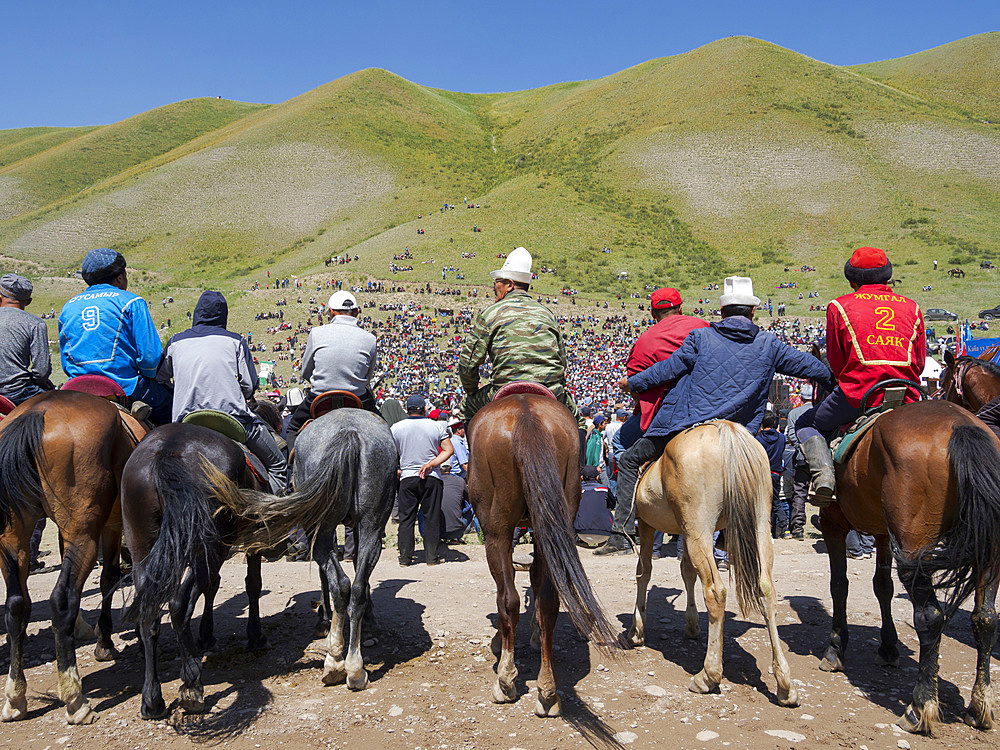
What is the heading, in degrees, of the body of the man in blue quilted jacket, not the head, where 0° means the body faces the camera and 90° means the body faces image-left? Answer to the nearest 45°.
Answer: approximately 180°

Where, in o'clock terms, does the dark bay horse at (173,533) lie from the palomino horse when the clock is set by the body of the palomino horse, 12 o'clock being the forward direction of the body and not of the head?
The dark bay horse is roughly at 10 o'clock from the palomino horse.

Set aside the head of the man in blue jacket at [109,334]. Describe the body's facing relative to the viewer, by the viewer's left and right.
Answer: facing away from the viewer and to the right of the viewer

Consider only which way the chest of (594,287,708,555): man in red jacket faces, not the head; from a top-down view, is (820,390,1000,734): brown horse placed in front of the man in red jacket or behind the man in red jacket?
behind

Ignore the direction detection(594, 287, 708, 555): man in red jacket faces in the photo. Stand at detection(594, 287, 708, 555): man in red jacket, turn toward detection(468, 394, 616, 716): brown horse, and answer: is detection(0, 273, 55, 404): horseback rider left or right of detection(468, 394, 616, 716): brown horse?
right

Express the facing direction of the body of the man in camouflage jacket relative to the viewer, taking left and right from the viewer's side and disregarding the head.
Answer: facing away from the viewer

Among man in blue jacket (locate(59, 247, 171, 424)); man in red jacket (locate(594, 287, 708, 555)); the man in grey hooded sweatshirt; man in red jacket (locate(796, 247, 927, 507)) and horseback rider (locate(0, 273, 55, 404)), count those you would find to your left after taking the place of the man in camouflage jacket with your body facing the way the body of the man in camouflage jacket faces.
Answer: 3

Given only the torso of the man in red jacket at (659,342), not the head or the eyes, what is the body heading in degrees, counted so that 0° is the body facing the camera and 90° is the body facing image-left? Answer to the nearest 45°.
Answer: approximately 135°

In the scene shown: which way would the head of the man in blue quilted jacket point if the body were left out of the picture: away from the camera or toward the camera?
away from the camera

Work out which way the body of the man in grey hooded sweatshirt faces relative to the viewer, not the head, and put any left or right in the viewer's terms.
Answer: facing away from the viewer

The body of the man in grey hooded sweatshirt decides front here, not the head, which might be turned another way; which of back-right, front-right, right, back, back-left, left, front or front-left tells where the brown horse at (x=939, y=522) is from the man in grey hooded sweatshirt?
back-right
